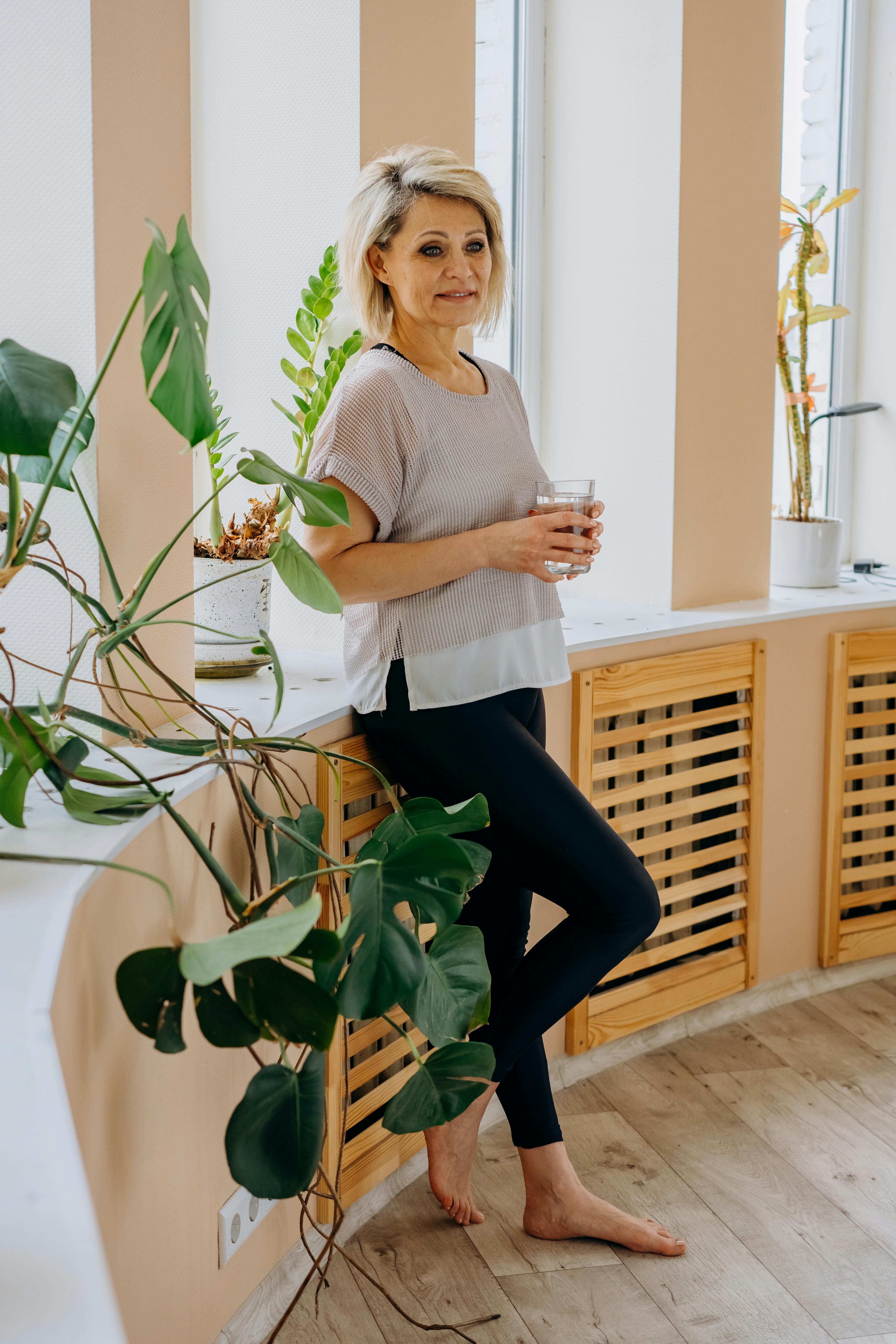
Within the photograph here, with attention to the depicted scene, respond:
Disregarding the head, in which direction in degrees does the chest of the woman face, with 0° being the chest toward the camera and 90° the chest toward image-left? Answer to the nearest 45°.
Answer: approximately 315°

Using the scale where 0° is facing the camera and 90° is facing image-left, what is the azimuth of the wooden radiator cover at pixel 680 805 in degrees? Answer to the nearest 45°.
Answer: approximately 315°

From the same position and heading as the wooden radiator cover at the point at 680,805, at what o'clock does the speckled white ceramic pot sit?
The speckled white ceramic pot is roughly at 3 o'clock from the wooden radiator cover.

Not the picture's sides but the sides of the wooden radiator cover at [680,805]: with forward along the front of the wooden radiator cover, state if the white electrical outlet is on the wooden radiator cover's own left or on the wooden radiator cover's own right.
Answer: on the wooden radiator cover's own right

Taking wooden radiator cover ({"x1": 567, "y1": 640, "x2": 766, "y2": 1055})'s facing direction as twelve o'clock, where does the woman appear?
The woman is roughly at 2 o'clock from the wooden radiator cover.
